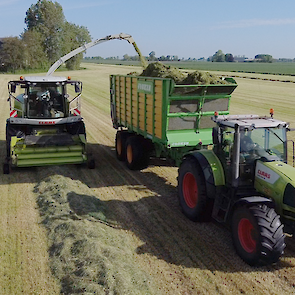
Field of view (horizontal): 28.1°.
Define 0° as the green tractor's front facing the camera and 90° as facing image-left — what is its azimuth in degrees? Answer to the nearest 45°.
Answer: approximately 315°
